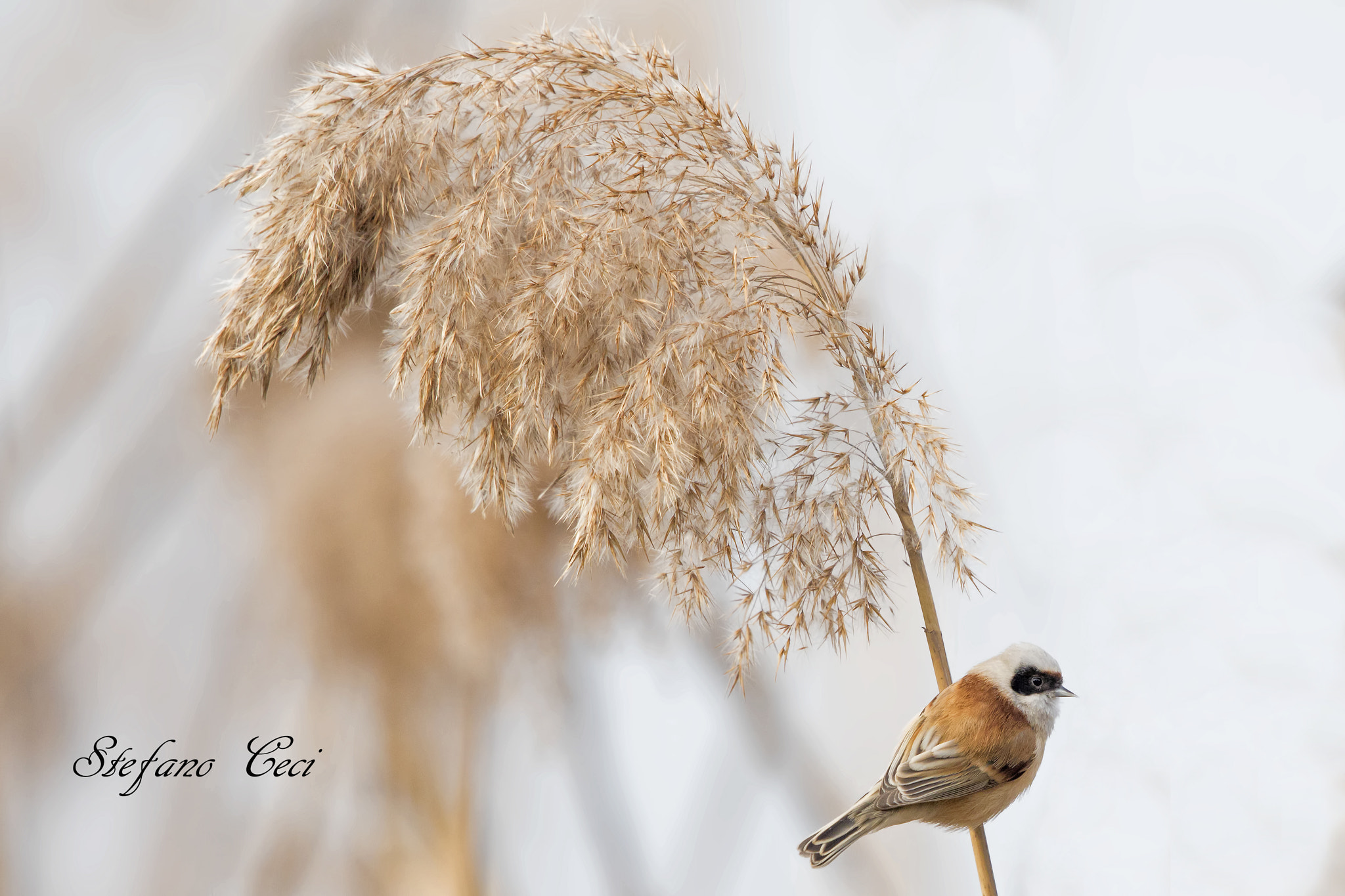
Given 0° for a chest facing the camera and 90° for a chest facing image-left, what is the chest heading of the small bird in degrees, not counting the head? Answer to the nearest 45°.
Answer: approximately 270°
